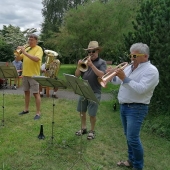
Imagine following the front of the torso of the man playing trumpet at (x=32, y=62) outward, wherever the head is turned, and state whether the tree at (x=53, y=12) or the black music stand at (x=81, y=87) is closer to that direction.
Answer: the black music stand

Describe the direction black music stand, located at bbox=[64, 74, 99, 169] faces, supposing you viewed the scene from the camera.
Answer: facing away from the viewer and to the right of the viewer

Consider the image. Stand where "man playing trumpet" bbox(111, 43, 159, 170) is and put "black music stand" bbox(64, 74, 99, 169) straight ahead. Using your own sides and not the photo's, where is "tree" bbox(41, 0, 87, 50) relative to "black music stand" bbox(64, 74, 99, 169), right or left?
right

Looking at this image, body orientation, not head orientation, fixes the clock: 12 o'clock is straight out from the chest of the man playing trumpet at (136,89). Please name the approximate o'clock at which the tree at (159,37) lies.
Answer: The tree is roughly at 5 o'clock from the man playing trumpet.

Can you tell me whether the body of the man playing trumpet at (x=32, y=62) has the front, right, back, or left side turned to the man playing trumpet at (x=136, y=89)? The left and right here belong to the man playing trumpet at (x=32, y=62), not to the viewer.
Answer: left

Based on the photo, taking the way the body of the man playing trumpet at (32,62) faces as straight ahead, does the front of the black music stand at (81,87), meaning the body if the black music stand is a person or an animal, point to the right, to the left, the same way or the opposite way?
the opposite way
